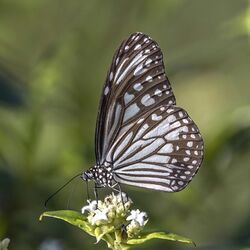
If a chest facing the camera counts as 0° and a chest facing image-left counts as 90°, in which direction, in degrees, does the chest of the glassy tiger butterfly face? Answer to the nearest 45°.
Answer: approximately 90°
